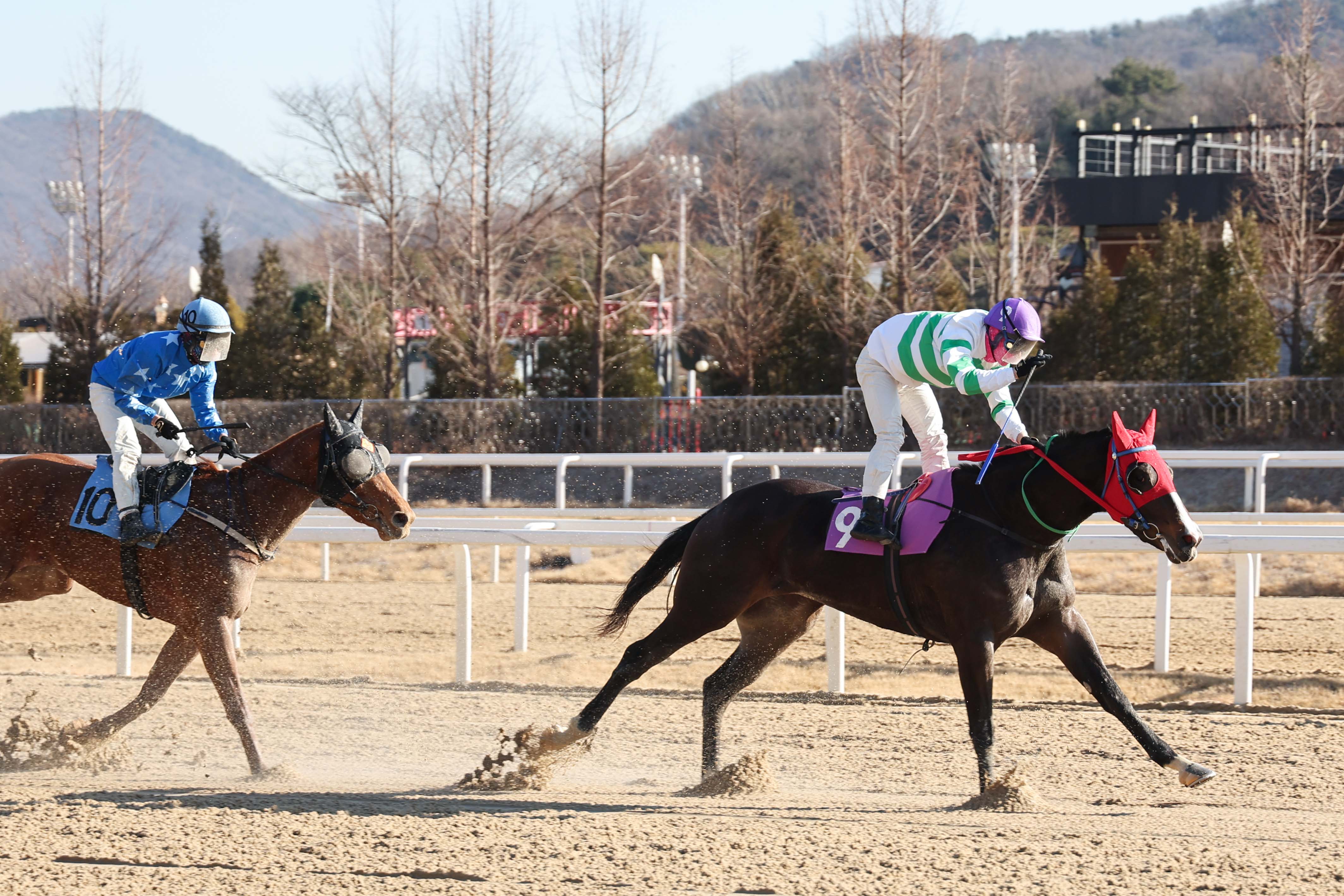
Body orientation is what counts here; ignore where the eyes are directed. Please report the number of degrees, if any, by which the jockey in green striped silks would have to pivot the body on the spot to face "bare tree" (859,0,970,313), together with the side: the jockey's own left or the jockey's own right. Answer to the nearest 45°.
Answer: approximately 90° to the jockey's own left

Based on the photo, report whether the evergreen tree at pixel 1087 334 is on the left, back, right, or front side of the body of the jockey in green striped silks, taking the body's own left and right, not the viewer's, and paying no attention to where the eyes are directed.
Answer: left

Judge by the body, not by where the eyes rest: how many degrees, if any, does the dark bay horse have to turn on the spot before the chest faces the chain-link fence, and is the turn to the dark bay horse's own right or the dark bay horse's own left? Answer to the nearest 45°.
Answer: approximately 90° to the dark bay horse's own left

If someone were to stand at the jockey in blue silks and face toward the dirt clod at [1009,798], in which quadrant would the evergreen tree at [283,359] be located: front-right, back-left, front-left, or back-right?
back-left

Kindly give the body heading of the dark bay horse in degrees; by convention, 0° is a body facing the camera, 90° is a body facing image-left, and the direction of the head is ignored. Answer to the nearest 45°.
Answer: approximately 270°

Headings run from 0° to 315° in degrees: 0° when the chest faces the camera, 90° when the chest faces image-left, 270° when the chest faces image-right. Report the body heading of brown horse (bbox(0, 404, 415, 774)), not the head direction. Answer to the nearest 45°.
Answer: approximately 270°

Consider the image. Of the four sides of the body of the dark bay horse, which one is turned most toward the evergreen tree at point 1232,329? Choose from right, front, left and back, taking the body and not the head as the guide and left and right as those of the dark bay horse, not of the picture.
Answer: left

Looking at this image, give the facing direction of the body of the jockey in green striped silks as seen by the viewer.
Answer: to the viewer's right

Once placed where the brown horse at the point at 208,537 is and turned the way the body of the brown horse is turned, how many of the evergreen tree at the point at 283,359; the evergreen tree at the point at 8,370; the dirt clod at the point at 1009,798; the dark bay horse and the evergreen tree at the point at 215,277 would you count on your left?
3

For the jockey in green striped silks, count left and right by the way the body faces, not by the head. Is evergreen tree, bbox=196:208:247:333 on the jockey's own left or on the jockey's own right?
on the jockey's own left

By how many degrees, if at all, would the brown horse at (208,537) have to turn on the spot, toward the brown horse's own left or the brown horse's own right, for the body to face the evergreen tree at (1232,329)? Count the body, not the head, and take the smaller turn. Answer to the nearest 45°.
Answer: approximately 45° to the brown horse's own left

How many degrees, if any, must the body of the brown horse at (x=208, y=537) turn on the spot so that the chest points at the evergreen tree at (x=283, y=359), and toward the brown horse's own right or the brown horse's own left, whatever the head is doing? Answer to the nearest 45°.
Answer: approximately 90° to the brown horse's own left
